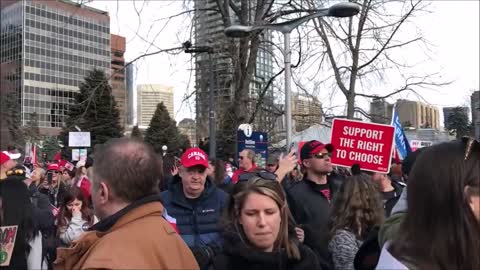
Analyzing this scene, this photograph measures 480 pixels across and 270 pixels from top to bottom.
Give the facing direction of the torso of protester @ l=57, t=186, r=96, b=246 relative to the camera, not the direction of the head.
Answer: toward the camera

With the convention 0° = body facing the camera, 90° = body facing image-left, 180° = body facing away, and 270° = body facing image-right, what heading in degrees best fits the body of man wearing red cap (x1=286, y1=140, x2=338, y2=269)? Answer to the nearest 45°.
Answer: approximately 315°

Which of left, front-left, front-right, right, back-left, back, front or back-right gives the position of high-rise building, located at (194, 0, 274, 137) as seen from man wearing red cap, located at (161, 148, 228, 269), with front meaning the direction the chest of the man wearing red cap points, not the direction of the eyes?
back

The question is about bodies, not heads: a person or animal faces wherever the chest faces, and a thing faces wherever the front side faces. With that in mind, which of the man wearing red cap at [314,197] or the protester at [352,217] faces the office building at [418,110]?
the protester

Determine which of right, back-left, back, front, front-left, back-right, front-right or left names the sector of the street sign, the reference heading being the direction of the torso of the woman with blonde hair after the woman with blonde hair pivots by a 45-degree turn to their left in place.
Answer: back-left

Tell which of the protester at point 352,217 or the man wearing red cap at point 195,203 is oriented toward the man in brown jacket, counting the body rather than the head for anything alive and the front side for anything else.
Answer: the man wearing red cap

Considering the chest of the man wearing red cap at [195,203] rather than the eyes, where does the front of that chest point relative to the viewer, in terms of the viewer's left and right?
facing the viewer

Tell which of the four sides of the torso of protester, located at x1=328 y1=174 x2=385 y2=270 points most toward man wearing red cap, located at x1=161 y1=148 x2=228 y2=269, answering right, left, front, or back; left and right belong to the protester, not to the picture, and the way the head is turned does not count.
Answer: left

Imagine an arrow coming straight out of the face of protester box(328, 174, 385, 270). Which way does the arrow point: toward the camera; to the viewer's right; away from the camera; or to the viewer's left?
away from the camera

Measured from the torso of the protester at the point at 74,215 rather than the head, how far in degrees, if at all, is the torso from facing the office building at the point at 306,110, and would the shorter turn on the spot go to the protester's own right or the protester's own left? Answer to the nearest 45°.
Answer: approximately 135° to the protester's own left

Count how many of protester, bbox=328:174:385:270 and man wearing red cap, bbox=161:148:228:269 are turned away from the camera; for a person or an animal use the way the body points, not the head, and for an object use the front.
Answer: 1
